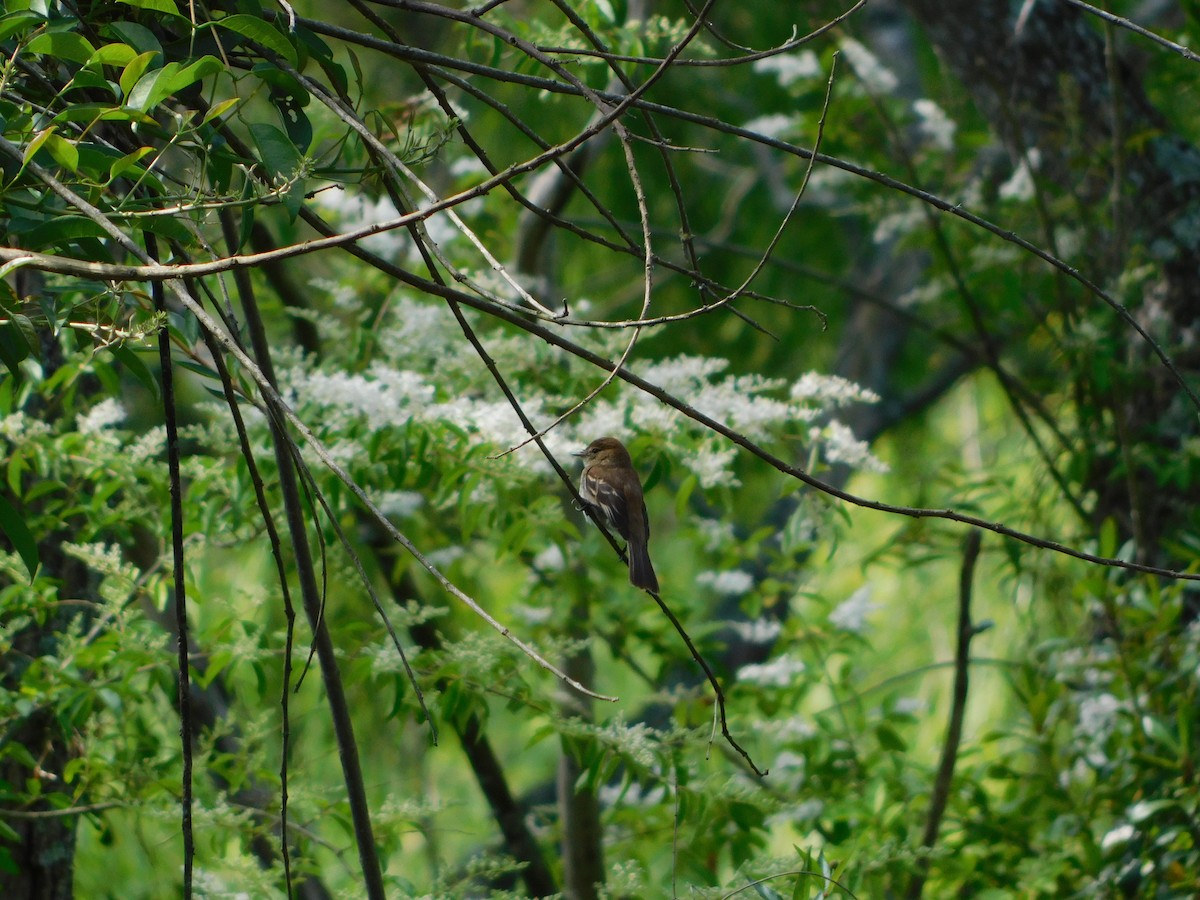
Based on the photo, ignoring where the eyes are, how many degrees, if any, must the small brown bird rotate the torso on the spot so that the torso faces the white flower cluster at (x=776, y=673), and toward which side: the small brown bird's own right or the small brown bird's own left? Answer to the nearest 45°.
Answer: approximately 90° to the small brown bird's own right

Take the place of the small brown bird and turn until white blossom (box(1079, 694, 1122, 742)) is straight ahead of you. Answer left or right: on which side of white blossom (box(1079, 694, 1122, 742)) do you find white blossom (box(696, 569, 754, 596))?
left

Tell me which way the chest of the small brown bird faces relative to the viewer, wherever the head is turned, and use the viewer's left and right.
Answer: facing away from the viewer and to the left of the viewer

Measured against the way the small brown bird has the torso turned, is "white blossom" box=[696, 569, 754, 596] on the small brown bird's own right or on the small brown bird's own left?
on the small brown bird's own right
